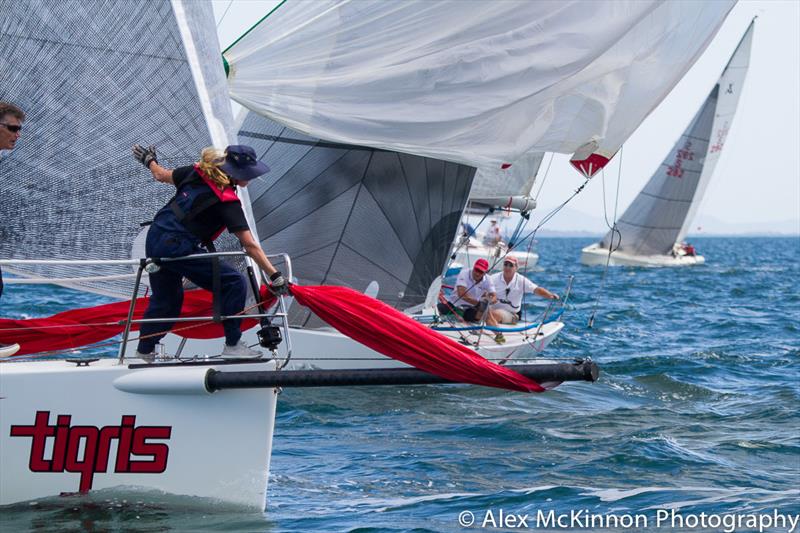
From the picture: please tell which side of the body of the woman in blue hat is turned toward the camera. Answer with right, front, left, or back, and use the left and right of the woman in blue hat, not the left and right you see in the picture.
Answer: right

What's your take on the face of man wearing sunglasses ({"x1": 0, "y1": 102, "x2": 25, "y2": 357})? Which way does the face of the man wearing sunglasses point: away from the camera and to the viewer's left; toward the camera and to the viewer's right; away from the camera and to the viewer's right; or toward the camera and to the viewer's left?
toward the camera and to the viewer's right

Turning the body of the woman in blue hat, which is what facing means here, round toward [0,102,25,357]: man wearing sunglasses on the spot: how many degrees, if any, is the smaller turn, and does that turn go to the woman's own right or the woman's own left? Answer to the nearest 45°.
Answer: approximately 180°

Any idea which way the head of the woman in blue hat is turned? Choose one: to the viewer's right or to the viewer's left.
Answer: to the viewer's right

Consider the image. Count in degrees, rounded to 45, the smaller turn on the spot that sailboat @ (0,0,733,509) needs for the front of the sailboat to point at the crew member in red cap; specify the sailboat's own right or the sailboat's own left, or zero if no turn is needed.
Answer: approximately 45° to the sailboat's own left

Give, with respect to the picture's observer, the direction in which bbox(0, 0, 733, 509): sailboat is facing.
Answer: facing to the right of the viewer
